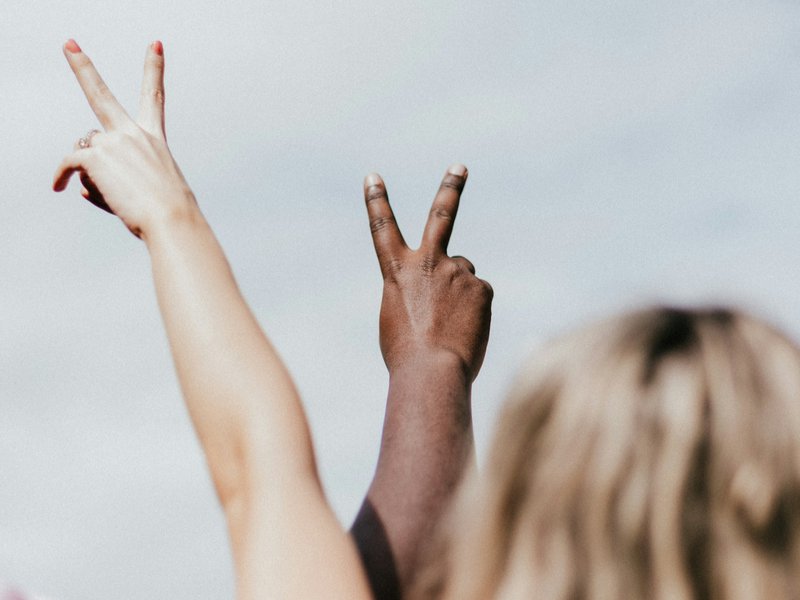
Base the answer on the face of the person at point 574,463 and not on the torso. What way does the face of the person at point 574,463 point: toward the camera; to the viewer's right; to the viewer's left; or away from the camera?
away from the camera

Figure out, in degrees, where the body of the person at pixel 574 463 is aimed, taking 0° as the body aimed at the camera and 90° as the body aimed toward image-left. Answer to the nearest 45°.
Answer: approximately 180°
